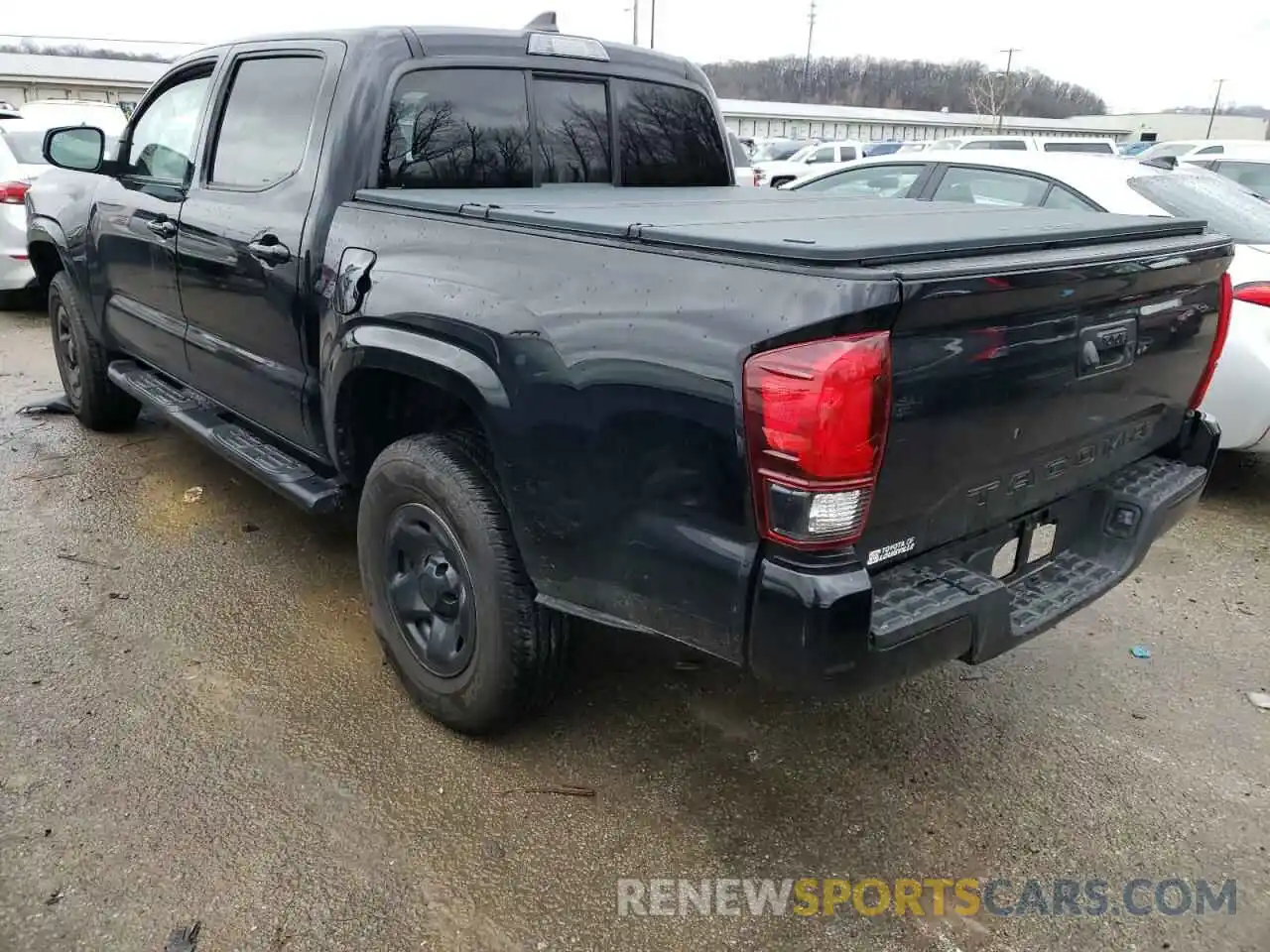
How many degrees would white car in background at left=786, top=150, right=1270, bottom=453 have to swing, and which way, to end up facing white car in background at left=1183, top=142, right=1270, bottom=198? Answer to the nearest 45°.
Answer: approximately 45° to its right

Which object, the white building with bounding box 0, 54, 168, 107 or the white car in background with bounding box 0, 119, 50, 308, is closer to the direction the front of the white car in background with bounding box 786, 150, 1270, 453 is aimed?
the white building

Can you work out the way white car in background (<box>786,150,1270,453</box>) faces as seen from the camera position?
facing away from the viewer and to the left of the viewer

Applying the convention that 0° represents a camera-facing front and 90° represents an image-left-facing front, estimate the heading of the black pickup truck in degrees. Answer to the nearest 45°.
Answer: approximately 135°

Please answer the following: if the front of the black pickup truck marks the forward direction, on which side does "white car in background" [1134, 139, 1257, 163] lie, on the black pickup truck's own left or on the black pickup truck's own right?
on the black pickup truck's own right

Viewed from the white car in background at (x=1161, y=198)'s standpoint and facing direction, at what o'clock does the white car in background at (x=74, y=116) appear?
the white car in background at (x=74, y=116) is roughly at 11 o'clock from the white car in background at (x=1161, y=198).

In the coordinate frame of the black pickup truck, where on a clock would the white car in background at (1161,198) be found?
The white car in background is roughly at 3 o'clock from the black pickup truck.

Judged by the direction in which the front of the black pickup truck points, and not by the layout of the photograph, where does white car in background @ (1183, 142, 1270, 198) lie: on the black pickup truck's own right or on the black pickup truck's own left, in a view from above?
on the black pickup truck's own right
